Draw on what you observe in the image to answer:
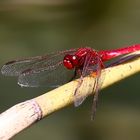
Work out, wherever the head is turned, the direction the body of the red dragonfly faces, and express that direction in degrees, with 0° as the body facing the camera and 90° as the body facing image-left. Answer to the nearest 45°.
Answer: approximately 45°
